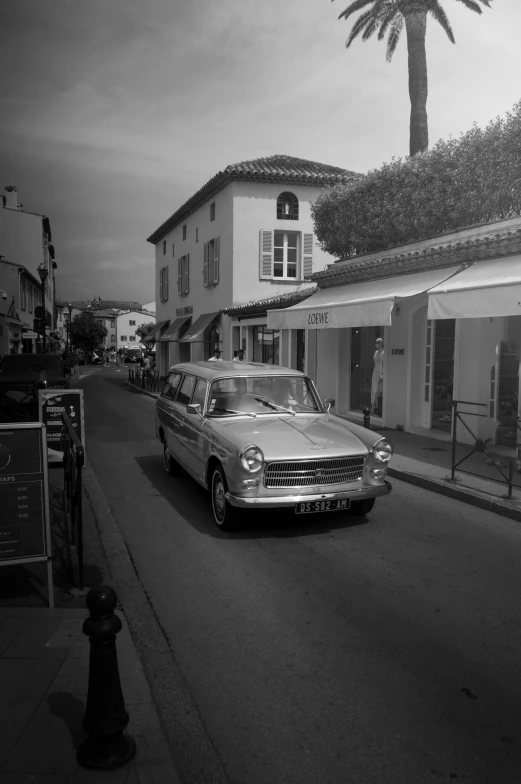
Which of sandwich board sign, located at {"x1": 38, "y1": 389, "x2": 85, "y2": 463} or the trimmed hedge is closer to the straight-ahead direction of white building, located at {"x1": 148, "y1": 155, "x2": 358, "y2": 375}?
the sandwich board sign

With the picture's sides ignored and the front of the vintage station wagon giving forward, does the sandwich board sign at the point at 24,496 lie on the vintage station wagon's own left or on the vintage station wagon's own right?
on the vintage station wagon's own right

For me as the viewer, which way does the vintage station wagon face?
facing the viewer and to the right of the viewer

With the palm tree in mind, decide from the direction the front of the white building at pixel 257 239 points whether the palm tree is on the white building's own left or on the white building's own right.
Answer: on the white building's own left

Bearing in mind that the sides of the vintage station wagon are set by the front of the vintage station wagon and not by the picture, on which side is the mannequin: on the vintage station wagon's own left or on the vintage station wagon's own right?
on the vintage station wagon's own left

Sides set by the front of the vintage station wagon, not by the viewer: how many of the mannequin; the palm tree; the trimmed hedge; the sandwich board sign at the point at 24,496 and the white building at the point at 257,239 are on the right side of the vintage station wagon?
1

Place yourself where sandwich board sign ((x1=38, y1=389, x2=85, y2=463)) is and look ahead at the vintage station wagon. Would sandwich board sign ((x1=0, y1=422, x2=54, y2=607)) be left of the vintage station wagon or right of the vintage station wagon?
right

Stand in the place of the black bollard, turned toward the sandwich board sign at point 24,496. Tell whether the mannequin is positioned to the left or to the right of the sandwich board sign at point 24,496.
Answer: right

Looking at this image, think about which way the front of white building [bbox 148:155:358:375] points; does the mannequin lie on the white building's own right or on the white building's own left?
on the white building's own left

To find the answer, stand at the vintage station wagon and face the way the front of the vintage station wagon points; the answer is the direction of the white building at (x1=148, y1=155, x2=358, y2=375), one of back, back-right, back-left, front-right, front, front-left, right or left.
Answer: back-left

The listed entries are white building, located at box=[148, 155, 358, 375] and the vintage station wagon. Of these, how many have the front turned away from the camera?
0

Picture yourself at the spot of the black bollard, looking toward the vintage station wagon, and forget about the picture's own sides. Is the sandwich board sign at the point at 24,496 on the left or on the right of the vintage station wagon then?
left

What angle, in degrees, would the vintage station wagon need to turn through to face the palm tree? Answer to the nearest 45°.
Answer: approximately 135° to its left

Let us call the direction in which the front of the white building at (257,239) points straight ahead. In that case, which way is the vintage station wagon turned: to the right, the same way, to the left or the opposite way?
to the left

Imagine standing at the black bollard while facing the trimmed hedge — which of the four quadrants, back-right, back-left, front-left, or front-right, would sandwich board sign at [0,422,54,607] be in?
front-left
